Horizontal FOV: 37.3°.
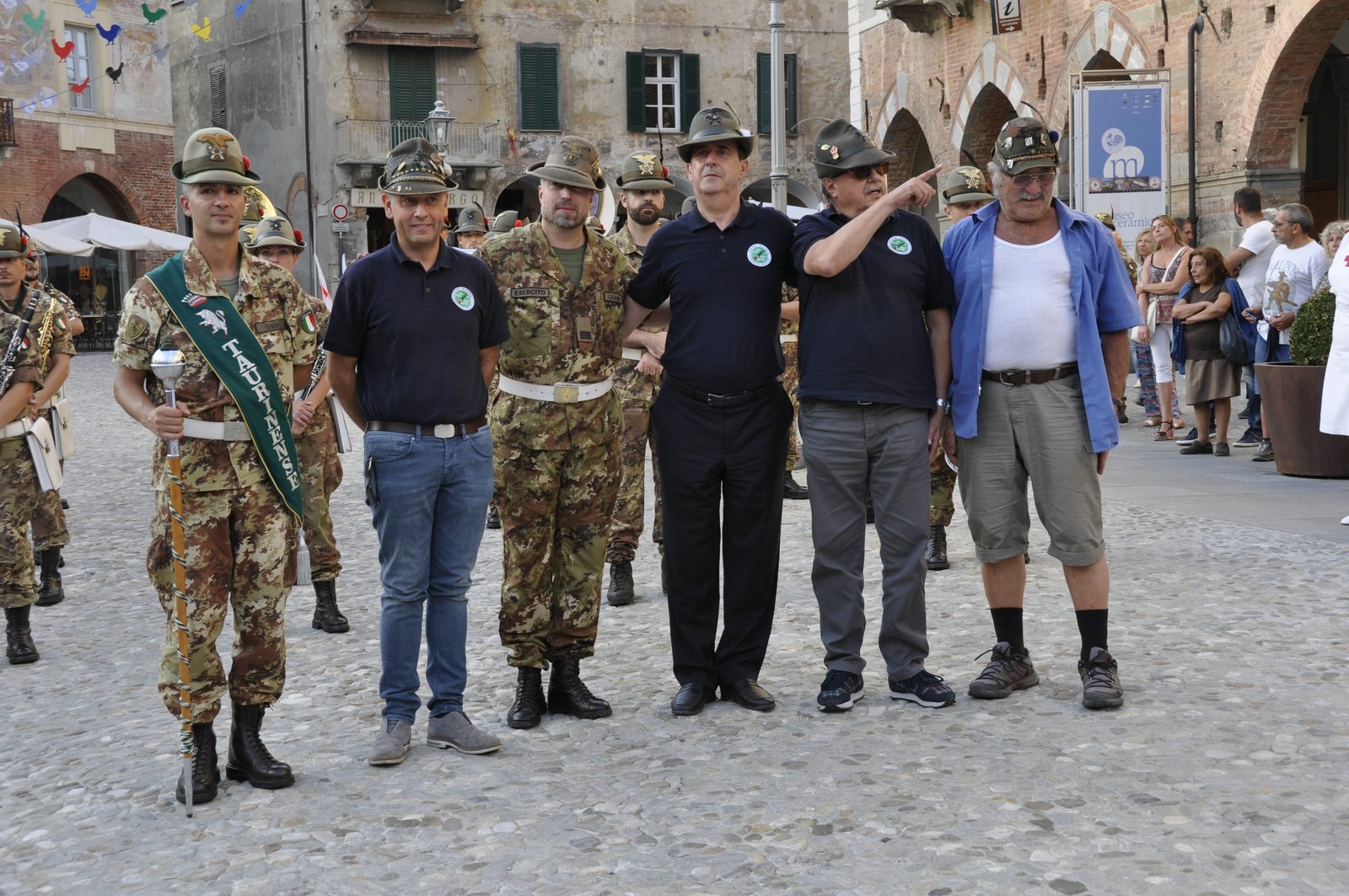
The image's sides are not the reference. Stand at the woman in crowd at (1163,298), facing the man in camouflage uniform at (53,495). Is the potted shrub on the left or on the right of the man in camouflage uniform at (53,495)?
left

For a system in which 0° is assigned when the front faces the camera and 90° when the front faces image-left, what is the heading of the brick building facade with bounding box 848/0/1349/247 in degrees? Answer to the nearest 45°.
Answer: approximately 45°

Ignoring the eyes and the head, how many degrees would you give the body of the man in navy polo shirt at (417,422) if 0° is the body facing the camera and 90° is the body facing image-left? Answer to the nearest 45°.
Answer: approximately 0°

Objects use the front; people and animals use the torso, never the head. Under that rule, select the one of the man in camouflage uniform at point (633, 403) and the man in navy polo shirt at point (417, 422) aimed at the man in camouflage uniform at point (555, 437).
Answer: the man in camouflage uniform at point (633, 403)

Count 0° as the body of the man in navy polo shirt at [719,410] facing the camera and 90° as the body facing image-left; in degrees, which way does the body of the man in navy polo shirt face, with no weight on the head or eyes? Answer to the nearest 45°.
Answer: approximately 0°

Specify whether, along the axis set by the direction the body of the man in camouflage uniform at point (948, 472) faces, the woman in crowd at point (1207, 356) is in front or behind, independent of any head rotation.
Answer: behind

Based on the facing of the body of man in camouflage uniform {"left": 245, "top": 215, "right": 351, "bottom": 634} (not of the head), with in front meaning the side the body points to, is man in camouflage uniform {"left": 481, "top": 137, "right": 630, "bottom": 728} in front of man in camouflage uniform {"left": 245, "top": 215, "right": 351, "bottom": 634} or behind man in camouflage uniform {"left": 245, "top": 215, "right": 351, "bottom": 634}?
in front

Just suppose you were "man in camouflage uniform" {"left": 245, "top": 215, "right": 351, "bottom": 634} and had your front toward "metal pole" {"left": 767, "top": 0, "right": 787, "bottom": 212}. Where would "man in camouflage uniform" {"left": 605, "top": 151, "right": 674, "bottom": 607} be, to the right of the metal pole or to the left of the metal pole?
right

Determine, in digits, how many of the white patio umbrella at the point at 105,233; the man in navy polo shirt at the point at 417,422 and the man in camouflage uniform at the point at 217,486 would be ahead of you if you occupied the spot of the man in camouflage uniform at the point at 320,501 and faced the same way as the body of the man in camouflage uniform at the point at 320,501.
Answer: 2
